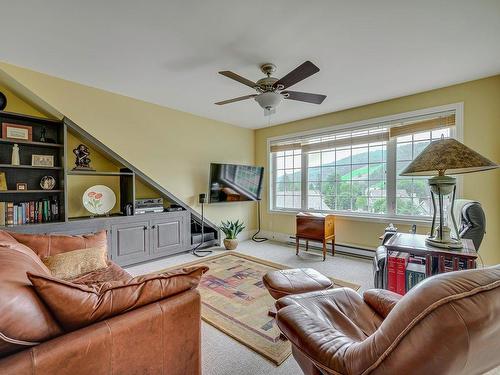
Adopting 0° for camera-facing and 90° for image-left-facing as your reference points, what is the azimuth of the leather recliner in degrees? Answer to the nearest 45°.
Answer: approximately 135°

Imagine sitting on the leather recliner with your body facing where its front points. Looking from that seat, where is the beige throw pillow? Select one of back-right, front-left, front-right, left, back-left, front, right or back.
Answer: front-left

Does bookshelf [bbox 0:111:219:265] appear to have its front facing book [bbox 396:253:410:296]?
yes

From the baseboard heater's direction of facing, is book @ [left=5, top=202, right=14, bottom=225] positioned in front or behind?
in front

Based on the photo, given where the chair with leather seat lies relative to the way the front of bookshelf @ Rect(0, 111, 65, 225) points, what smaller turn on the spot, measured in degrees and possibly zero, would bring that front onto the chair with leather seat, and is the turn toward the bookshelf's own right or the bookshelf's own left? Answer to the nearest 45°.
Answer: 0° — it already faces it

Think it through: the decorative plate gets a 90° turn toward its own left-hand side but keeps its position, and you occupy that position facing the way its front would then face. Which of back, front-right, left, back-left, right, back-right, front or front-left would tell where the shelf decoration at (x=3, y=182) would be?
back

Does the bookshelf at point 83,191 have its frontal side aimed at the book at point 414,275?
yes

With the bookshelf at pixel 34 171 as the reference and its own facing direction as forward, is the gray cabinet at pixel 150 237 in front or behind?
in front

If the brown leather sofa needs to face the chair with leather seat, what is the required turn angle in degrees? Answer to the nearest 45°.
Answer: approximately 45° to its right

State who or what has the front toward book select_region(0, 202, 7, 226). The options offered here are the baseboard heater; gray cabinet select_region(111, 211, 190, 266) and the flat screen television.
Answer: the baseboard heater

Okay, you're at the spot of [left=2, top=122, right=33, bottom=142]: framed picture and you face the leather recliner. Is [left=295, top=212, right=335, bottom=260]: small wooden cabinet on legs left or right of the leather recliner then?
left
